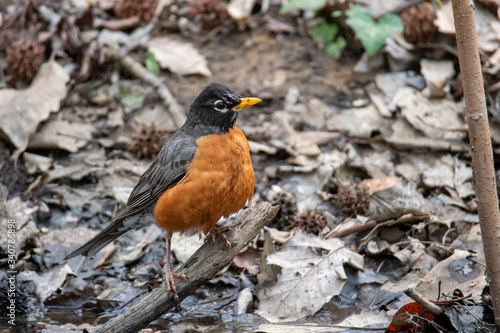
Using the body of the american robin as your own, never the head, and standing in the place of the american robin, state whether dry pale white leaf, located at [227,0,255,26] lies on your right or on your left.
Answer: on your left

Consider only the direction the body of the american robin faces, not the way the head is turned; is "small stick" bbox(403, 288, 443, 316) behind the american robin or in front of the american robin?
in front

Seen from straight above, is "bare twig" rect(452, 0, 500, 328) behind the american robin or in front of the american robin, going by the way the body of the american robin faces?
in front

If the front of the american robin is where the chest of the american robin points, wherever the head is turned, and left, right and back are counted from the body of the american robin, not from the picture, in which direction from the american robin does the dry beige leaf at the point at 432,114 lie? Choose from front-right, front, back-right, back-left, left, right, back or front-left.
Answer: front-left

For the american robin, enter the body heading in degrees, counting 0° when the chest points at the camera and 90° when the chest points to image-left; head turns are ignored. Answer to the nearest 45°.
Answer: approximately 270°
